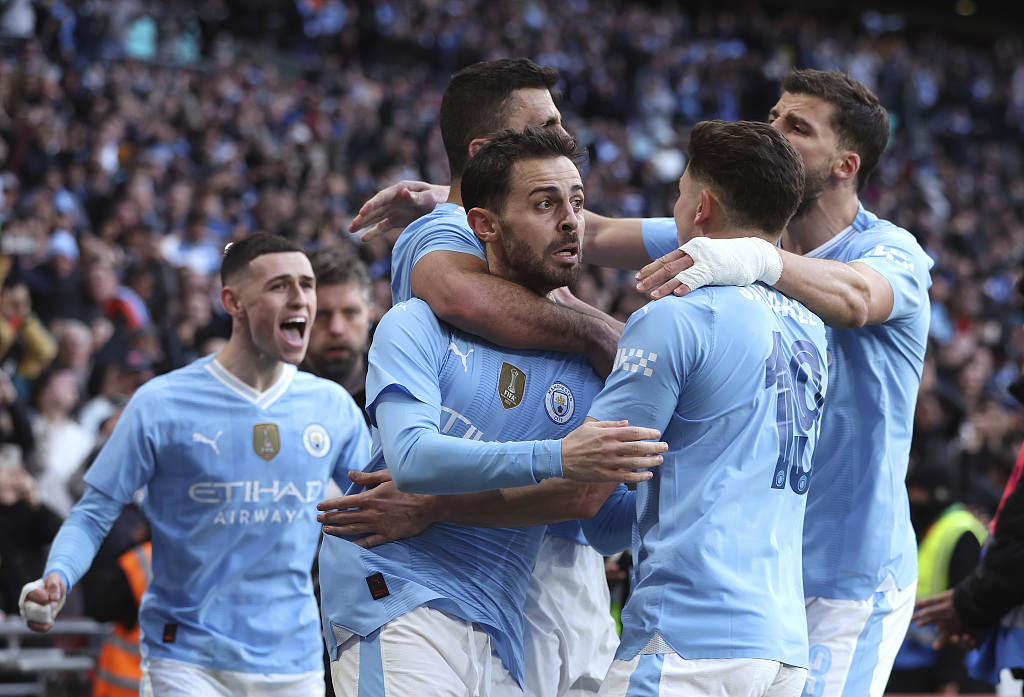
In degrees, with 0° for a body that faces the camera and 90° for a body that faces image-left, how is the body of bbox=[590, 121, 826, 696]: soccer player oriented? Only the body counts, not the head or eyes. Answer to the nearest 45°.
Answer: approximately 135°

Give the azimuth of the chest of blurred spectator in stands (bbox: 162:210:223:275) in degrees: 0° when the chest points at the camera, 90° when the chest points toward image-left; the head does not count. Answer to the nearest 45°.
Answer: approximately 0°

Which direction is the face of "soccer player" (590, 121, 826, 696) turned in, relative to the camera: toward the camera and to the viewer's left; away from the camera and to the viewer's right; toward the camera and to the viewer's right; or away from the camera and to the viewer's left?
away from the camera and to the viewer's left

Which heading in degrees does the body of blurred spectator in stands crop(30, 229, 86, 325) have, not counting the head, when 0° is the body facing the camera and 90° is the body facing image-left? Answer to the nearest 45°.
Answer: approximately 0°

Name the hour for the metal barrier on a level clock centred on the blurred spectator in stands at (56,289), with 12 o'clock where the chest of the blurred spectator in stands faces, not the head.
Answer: The metal barrier is roughly at 12 o'clock from the blurred spectator in stands.

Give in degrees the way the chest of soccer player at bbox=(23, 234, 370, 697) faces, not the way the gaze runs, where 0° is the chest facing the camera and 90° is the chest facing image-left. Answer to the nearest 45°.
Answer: approximately 315°

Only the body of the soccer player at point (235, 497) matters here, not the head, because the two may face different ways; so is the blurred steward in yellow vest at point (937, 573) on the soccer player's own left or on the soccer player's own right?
on the soccer player's own left

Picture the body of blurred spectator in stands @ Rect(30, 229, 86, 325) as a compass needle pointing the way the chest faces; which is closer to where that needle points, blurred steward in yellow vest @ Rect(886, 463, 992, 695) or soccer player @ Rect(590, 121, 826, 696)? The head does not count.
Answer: the soccer player
